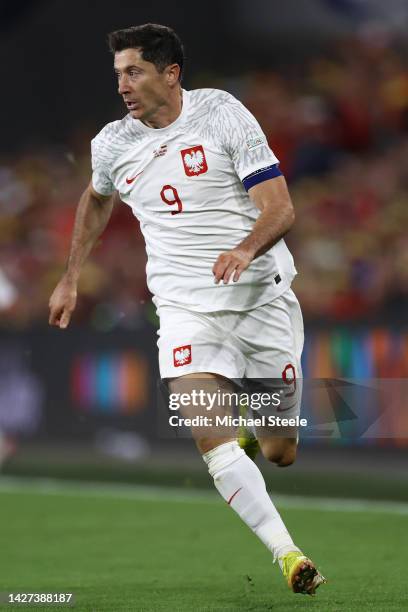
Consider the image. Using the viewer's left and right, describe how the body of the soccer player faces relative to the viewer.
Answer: facing the viewer and to the left of the viewer
